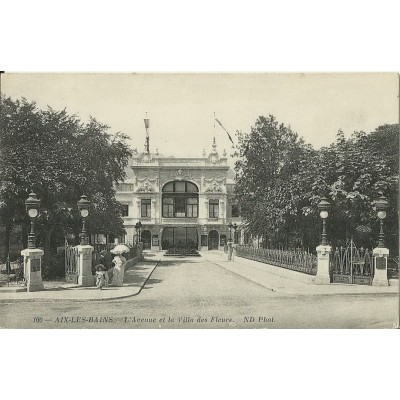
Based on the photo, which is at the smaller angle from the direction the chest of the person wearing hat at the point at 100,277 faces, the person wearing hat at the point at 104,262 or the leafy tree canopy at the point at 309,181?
the leafy tree canopy

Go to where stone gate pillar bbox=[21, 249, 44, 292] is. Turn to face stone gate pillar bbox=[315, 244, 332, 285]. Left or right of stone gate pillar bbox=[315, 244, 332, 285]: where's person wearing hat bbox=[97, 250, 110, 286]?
left

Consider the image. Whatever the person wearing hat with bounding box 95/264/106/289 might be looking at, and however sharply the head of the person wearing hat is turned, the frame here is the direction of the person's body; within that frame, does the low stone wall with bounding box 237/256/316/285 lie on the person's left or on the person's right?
on the person's left

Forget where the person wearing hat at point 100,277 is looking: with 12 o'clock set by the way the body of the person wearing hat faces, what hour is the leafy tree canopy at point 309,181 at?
The leafy tree canopy is roughly at 9 o'clock from the person wearing hat.

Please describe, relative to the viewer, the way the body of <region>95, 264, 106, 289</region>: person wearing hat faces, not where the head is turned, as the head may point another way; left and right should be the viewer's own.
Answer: facing the viewer

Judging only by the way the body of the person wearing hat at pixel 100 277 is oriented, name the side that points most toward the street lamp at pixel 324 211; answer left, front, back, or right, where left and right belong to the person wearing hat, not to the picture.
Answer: left

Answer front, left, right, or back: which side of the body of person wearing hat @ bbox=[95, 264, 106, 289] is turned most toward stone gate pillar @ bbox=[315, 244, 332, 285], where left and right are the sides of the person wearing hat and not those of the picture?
left

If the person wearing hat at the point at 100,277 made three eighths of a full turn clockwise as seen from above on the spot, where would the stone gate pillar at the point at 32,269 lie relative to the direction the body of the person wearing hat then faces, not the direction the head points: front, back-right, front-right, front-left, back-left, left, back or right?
front-left
